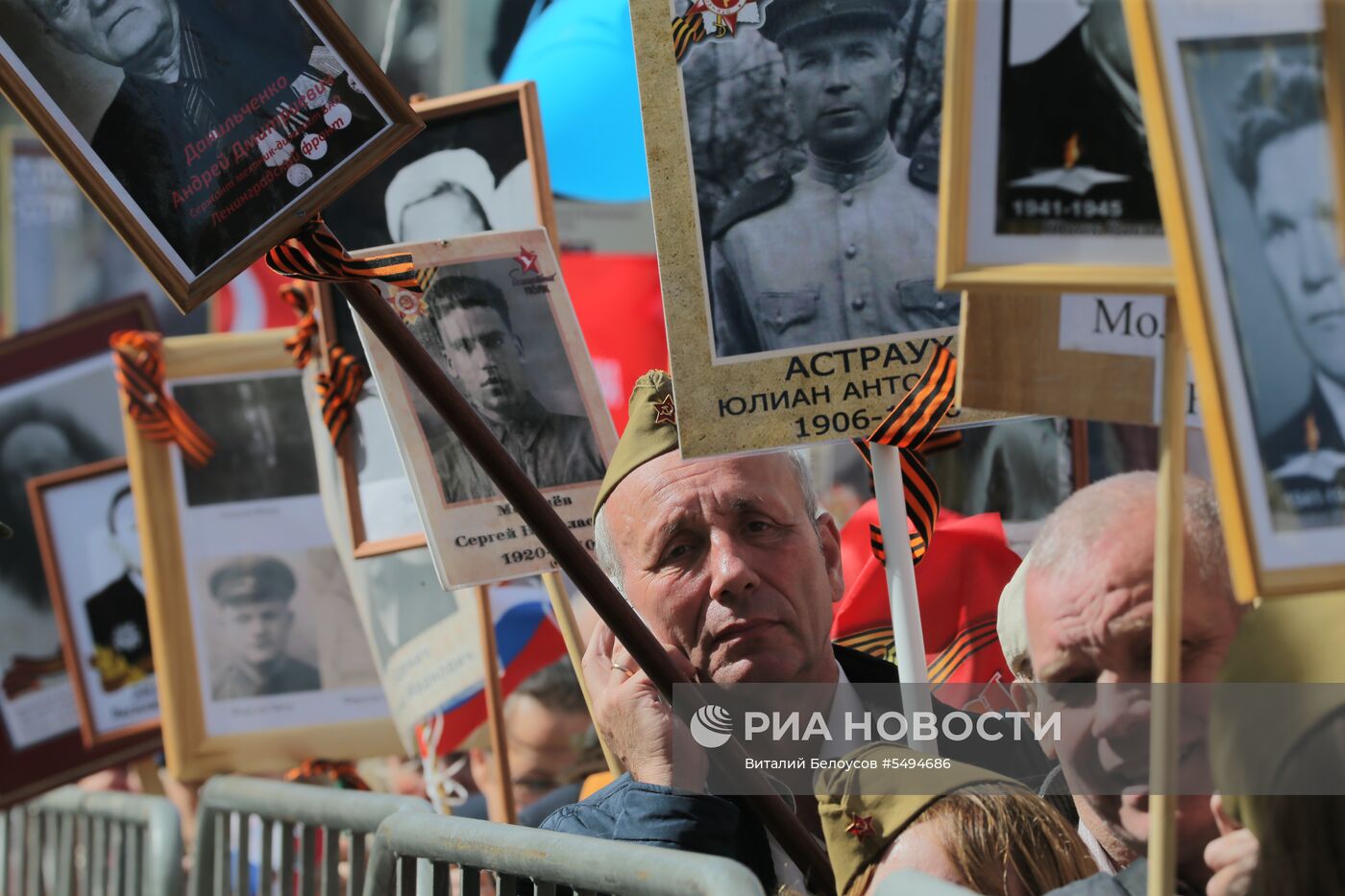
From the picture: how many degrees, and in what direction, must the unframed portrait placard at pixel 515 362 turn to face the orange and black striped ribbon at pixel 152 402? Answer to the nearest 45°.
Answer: approximately 135° to its right

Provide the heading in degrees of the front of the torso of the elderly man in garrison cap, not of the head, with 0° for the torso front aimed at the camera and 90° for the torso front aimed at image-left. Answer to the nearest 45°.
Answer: approximately 0°

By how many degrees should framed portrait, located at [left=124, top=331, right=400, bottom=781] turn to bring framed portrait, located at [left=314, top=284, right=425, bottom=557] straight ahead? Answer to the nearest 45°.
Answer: approximately 45° to its left

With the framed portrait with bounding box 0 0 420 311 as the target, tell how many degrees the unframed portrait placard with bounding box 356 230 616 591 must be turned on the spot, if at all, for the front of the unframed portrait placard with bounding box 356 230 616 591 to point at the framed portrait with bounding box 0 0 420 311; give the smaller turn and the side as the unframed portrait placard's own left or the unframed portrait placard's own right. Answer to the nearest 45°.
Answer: approximately 45° to the unframed portrait placard's own right

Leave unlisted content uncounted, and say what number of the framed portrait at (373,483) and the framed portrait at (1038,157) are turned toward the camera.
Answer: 2

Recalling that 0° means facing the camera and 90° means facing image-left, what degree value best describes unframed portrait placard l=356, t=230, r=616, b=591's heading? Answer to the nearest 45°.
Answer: approximately 0°
